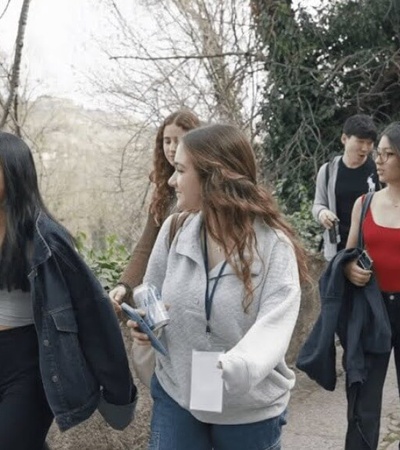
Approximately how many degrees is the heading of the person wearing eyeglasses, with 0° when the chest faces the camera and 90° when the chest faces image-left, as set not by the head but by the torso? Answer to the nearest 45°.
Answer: approximately 45°

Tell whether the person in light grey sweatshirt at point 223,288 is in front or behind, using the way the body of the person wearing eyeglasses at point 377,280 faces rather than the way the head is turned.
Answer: in front
